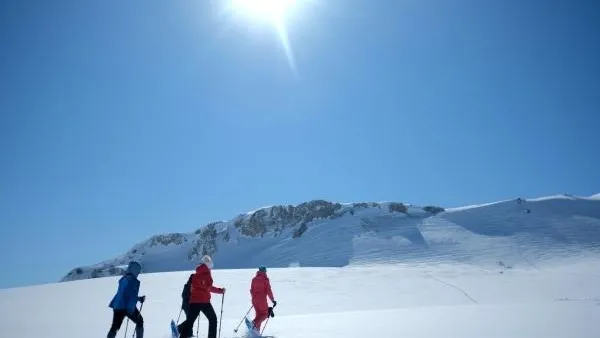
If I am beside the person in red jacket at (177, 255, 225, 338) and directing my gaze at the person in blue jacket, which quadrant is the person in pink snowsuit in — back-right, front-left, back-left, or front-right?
back-right

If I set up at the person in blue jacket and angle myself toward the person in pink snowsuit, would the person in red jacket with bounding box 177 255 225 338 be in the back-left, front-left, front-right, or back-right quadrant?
front-right

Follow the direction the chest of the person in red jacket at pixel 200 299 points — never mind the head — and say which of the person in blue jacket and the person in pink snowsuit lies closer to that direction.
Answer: the person in pink snowsuit

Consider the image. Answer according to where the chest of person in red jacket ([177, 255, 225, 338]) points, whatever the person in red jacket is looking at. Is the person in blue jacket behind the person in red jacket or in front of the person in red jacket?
behind

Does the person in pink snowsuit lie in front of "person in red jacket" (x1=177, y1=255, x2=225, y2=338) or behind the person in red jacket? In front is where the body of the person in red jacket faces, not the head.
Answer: in front

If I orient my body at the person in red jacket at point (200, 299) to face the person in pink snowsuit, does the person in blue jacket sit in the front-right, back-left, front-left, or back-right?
back-left
